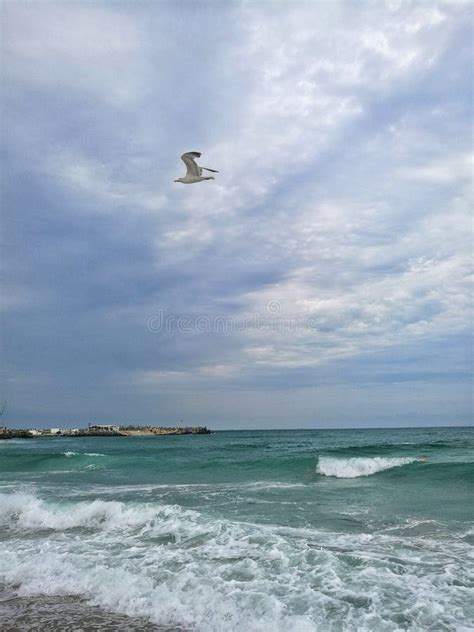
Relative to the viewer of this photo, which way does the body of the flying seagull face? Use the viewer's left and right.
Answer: facing to the left of the viewer
